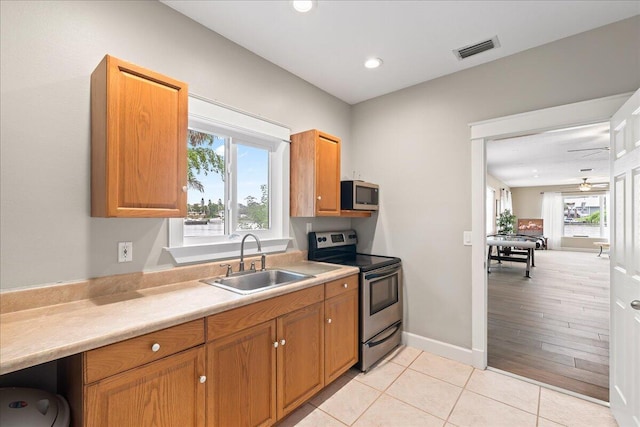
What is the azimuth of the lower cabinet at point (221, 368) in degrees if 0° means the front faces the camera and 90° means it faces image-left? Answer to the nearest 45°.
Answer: approximately 315°

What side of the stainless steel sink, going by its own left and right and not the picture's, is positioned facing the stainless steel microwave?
left

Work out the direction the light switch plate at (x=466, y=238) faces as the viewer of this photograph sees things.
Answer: facing the viewer

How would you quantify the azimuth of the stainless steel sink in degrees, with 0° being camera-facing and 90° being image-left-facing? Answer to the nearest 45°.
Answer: approximately 315°

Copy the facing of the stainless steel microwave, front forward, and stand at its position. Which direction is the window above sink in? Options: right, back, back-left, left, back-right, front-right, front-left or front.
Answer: right

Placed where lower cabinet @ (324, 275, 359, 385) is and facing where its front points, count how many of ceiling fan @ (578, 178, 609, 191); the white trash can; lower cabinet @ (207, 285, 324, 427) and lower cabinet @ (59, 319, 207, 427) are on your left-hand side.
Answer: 1

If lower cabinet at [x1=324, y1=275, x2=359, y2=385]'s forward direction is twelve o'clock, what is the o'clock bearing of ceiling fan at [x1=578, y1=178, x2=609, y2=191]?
The ceiling fan is roughly at 9 o'clock from the lower cabinet.

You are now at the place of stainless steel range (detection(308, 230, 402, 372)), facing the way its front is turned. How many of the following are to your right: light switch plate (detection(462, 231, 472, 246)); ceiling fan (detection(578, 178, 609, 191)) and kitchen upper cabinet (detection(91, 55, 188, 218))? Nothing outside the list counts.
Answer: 1

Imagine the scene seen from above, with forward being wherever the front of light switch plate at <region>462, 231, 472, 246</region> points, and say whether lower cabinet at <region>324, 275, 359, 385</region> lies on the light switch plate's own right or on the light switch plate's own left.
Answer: on the light switch plate's own right

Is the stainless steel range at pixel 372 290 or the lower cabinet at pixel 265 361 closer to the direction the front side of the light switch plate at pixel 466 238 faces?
the lower cabinet

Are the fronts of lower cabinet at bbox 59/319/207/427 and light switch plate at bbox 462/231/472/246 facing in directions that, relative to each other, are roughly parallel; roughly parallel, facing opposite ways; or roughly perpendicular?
roughly perpendicular

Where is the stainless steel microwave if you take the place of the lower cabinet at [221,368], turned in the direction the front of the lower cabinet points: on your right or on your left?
on your left

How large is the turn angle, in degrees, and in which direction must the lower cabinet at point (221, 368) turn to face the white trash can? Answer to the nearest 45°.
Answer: approximately 135° to its right

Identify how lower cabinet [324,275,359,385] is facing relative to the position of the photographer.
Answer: facing the viewer and to the right of the viewer
